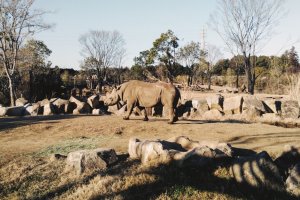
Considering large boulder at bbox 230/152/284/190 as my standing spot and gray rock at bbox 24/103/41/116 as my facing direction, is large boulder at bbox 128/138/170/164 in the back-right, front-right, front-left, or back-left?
front-left

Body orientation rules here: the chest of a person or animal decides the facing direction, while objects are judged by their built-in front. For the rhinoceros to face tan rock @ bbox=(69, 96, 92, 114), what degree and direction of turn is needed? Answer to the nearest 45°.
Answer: approximately 45° to its right

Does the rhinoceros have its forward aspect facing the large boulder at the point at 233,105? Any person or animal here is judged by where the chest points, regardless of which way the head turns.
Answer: no

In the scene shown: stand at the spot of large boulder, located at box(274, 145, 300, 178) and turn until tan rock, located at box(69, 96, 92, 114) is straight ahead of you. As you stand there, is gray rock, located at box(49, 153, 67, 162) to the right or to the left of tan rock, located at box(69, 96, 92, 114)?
left

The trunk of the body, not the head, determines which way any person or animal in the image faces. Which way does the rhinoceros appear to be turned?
to the viewer's left

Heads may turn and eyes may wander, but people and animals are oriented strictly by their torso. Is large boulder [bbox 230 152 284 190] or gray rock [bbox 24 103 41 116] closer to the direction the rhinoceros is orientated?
the gray rock

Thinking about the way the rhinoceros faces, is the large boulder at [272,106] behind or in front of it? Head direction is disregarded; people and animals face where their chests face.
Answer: behind

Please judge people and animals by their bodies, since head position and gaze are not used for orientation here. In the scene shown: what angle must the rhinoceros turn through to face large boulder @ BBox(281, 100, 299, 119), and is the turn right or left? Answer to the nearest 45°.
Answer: approximately 135° to its right

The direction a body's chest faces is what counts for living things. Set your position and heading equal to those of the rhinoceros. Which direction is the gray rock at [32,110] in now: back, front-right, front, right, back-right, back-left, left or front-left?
front-right

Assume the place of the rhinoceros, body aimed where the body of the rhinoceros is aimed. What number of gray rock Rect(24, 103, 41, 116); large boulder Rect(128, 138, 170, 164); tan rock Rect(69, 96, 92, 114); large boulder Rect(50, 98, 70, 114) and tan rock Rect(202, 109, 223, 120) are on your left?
1

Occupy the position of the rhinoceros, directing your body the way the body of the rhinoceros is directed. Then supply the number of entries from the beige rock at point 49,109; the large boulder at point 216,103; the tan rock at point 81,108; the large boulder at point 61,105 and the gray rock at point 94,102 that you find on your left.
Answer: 0

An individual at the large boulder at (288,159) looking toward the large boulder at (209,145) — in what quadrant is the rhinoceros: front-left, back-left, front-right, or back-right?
front-right

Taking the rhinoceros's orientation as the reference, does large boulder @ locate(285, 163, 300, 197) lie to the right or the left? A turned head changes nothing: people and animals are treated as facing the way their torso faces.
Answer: on its left
